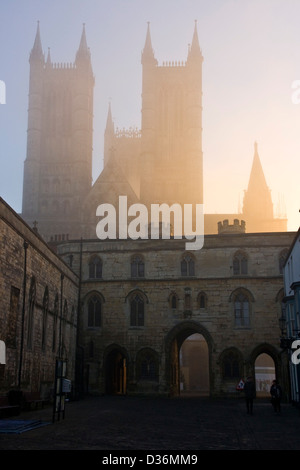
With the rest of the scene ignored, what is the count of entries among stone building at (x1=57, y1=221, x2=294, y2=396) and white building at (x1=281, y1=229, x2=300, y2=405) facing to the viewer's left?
1

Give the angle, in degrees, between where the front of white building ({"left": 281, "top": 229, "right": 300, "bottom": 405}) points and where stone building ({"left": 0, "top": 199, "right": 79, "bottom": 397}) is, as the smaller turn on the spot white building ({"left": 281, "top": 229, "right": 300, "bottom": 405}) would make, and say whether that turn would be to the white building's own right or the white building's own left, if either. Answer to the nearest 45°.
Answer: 0° — it already faces it

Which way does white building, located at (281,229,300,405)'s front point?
to the viewer's left

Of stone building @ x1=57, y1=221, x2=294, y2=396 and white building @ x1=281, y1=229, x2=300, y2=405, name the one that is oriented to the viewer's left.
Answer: white building @ x1=281, y1=229, x2=300, y2=405

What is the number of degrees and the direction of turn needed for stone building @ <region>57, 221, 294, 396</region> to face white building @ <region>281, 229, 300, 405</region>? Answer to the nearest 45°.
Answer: approximately 45° to its left

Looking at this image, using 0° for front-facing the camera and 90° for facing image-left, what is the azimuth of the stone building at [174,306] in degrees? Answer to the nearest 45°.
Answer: approximately 0°

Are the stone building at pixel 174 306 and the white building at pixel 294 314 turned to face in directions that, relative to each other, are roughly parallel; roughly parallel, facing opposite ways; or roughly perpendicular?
roughly perpendicular
